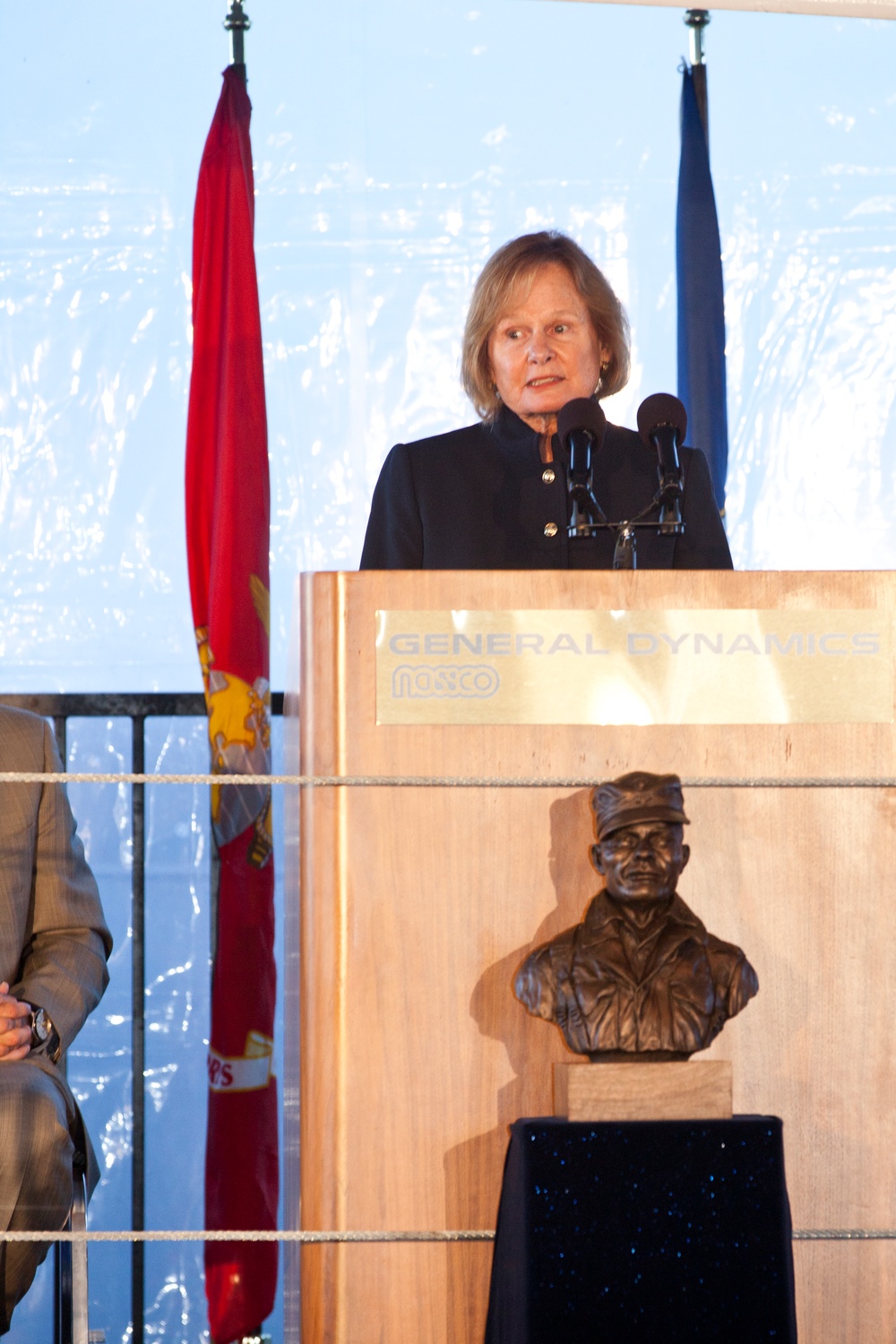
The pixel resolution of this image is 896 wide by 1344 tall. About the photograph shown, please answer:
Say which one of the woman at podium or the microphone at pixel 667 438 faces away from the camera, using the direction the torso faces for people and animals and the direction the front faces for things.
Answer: the microphone

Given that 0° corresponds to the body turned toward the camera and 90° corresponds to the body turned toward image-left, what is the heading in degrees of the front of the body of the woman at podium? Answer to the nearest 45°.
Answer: approximately 0°

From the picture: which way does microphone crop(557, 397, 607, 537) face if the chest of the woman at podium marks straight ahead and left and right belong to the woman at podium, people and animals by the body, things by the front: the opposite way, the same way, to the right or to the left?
the opposite way

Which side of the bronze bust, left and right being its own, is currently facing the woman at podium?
back

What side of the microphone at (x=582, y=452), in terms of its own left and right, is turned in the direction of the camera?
back
